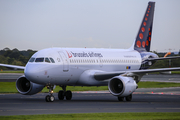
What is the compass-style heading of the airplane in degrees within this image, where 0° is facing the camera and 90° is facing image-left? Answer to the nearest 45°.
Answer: approximately 45°
